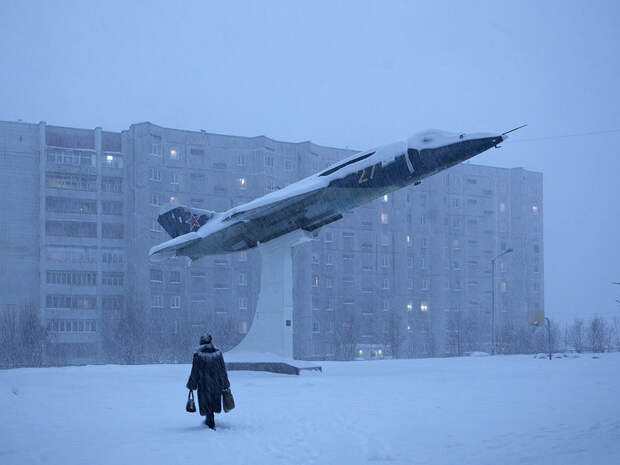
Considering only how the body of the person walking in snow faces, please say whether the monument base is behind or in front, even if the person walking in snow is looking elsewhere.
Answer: in front

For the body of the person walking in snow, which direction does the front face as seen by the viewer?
away from the camera

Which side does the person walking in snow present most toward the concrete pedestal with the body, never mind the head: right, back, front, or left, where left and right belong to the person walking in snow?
front
